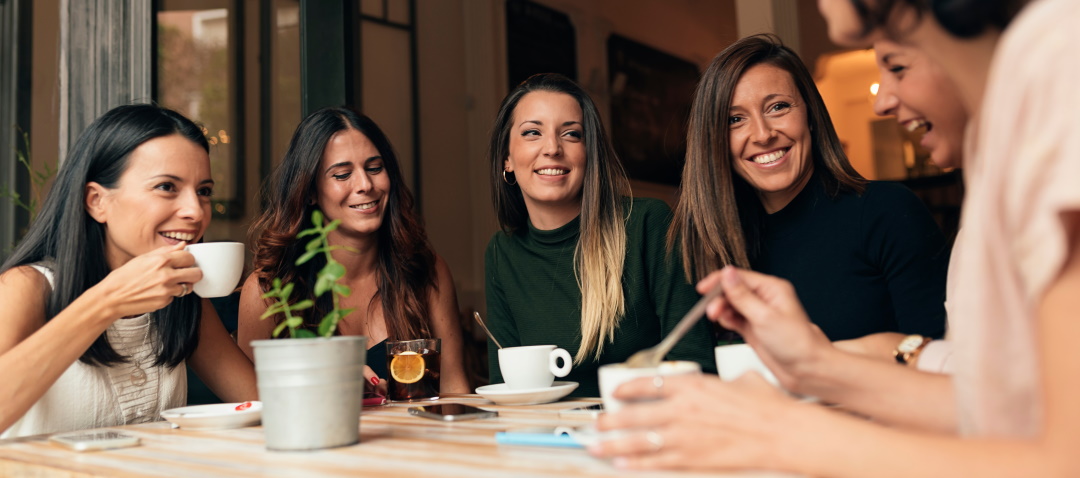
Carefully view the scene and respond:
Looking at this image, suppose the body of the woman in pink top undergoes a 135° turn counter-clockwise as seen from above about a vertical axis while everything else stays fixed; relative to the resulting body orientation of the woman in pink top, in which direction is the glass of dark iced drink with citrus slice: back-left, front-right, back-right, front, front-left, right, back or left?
back

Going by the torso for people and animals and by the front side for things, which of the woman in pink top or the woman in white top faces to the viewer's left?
the woman in pink top

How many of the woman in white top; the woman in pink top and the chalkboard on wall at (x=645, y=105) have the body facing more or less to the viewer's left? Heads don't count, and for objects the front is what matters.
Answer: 1

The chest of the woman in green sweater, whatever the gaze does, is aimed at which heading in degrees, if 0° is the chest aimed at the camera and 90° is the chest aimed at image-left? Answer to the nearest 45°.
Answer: approximately 0°

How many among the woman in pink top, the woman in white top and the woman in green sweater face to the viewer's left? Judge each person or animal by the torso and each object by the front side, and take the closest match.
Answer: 1

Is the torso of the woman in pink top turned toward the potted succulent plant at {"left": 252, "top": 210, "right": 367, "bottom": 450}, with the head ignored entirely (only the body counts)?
yes

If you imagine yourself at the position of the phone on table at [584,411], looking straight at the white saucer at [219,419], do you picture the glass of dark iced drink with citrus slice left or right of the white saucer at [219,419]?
right

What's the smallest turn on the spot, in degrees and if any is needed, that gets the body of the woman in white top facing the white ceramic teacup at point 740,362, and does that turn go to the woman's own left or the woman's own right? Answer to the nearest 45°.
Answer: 0° — they already face it

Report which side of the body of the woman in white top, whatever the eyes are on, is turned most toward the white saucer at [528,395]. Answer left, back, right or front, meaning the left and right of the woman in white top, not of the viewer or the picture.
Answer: front

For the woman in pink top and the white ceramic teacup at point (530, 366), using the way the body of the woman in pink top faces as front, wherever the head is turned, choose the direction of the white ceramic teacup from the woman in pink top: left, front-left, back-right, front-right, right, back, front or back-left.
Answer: front-right

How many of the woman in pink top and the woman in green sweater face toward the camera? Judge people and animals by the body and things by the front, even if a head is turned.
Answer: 1

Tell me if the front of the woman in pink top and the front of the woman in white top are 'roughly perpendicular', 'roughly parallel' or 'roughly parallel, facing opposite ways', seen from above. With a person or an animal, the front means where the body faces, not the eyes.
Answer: roughly parallel, facing opposite ways

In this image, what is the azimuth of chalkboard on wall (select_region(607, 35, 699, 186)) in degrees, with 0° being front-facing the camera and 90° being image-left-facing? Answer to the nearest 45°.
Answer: approximately 315°

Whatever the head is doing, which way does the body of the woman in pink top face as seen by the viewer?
to the viewer's left

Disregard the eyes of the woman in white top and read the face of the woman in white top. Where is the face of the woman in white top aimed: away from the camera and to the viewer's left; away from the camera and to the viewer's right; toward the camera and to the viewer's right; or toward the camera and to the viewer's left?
toward the camera and to the viewer's right

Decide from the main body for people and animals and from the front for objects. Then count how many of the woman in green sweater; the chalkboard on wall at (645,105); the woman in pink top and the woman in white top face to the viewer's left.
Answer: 1

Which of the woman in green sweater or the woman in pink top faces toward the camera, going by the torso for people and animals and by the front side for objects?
the woman in green sweater

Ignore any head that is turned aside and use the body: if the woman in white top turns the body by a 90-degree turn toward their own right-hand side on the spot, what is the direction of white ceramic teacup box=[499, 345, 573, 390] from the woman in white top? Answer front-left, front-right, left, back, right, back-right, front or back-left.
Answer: left
